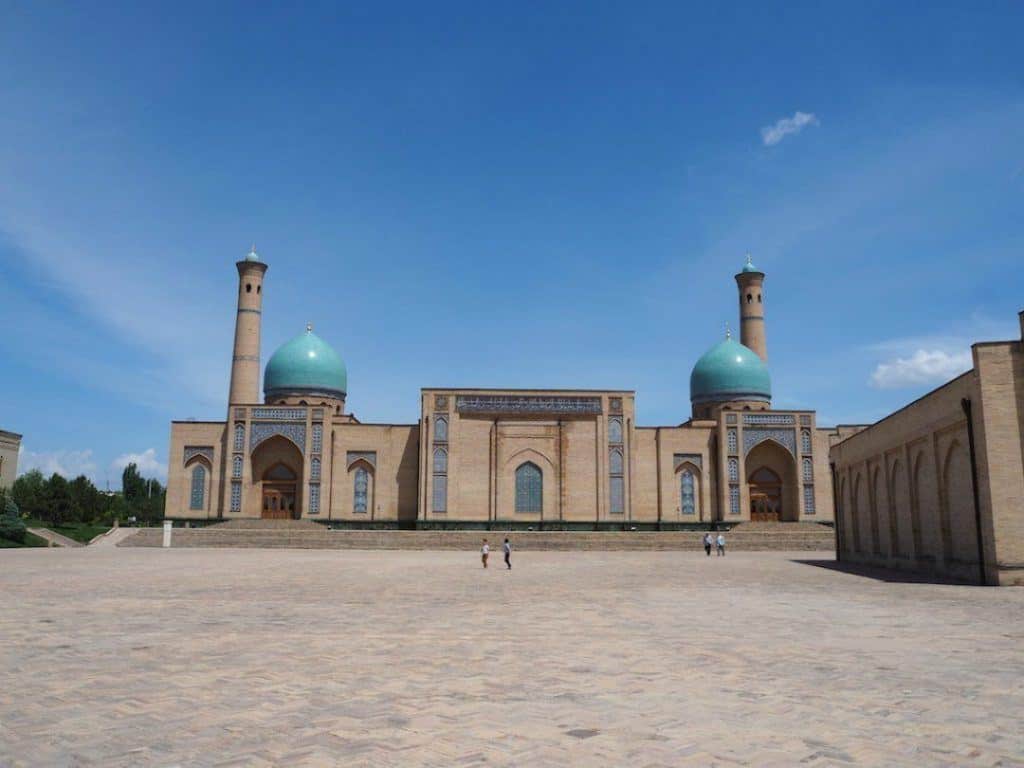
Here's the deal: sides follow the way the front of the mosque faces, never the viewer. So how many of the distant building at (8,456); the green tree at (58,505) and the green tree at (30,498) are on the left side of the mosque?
0

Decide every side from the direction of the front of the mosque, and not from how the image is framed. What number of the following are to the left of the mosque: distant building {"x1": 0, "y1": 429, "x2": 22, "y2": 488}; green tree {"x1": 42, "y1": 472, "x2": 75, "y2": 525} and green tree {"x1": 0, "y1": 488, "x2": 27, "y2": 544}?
0

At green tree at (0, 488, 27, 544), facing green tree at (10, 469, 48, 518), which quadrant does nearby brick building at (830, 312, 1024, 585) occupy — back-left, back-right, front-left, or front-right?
back-right

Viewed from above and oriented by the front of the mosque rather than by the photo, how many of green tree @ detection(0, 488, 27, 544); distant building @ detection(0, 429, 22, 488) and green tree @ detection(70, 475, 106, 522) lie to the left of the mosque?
0

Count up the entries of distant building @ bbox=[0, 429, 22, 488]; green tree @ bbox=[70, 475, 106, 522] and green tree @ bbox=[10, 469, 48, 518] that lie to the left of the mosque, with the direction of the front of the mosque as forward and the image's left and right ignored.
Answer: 0

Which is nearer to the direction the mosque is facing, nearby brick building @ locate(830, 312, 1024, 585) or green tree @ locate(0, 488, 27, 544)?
the nearby brick building

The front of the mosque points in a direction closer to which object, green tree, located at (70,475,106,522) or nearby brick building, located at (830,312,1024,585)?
the nearby brick building

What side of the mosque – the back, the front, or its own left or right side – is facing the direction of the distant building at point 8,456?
right

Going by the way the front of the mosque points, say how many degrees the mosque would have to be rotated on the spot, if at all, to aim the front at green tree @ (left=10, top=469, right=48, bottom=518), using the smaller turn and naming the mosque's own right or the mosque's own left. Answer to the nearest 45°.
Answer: approximately 90° to the mosque's own right

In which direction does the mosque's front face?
toward the camera

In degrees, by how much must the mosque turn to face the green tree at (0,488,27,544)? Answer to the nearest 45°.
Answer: approximately 90° to its right

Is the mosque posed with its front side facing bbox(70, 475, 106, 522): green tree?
no

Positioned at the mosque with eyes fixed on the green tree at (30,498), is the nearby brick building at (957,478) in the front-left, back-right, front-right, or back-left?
back-left

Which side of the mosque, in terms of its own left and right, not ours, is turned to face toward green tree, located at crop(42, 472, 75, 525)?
right

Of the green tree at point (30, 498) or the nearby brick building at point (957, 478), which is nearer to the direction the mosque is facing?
the nearby brick building
